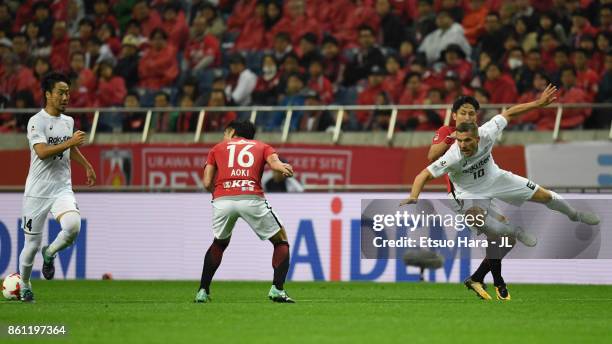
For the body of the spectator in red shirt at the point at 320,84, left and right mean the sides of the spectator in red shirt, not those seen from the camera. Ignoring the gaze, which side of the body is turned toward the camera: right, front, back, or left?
front

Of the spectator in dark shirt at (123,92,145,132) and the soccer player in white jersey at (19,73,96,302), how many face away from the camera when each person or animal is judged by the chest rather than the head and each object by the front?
0

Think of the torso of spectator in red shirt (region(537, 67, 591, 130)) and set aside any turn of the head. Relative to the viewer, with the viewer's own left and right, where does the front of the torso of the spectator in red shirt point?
facing the viewer

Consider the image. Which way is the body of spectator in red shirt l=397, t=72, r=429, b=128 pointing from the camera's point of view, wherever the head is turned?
toward the camera

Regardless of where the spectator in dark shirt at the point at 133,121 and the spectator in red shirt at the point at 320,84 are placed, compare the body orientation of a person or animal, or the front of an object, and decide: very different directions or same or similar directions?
same or similar directions

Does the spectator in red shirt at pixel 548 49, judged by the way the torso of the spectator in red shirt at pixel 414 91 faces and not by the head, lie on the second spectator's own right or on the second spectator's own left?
on the second spectator's own left

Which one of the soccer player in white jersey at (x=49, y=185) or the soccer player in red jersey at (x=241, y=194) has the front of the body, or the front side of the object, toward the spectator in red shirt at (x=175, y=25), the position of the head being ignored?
the soccer player in red jersey

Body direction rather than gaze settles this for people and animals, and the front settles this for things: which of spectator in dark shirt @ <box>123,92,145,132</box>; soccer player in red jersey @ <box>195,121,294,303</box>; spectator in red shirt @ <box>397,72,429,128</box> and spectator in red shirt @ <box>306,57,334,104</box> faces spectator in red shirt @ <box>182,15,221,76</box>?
the soccer player in red jersey

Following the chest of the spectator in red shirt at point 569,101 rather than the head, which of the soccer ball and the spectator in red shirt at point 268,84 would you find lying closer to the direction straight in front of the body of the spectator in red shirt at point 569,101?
the soccer ball

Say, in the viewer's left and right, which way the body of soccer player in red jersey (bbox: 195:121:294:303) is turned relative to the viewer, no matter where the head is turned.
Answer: facing away from the viewer

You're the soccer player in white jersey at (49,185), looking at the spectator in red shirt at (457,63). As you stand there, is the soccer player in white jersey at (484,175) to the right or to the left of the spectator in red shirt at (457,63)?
right
